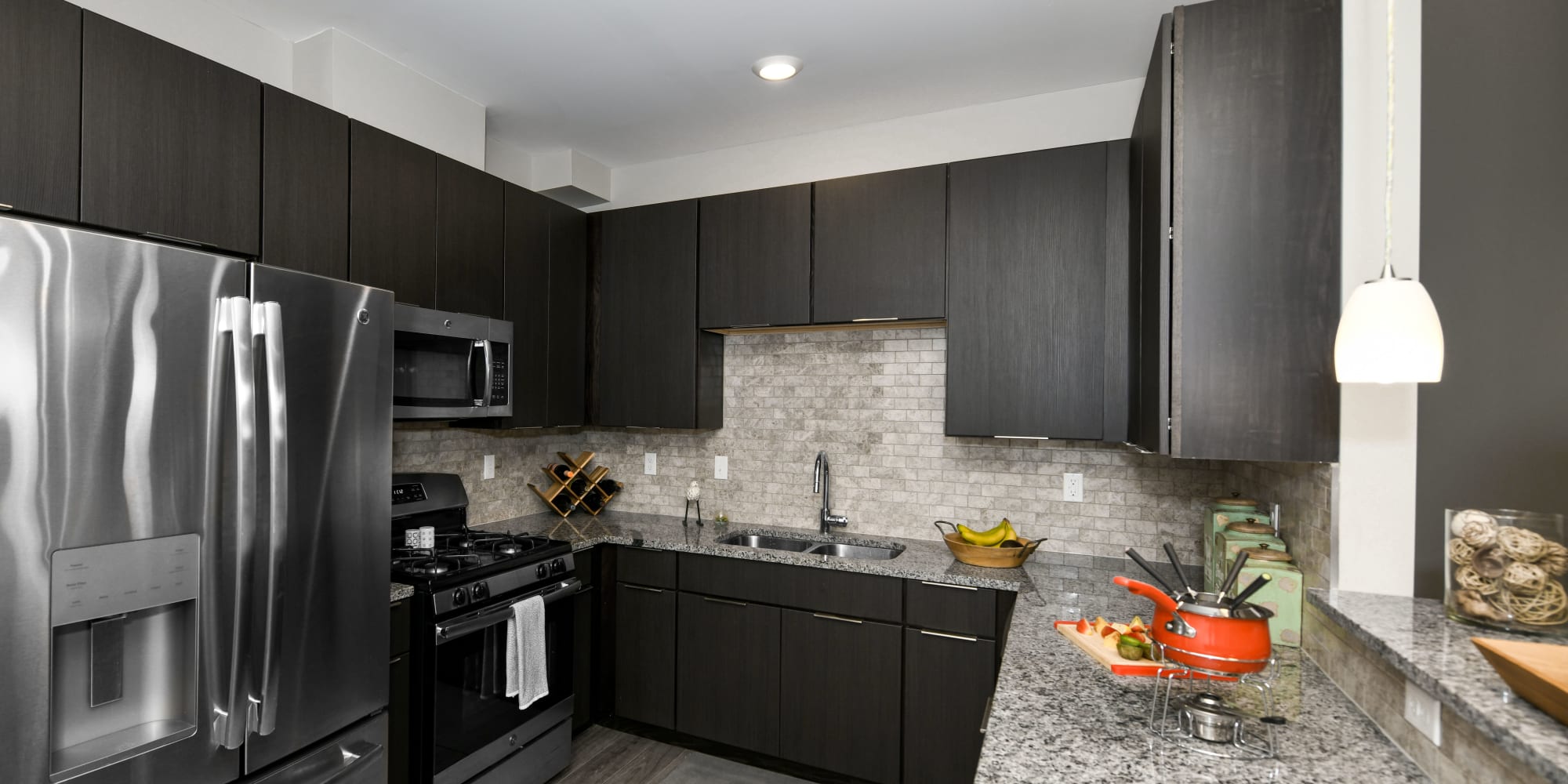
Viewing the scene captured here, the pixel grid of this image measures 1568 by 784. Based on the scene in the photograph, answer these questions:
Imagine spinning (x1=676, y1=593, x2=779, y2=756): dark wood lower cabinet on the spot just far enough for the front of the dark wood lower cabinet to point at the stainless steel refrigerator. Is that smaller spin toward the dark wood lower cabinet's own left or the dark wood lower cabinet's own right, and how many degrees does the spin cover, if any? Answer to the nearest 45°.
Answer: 0° — it already faces it

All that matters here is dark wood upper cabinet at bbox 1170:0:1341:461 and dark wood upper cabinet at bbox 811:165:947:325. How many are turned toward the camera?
1

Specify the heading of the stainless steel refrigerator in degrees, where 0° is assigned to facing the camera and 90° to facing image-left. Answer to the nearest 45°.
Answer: approximately 315°

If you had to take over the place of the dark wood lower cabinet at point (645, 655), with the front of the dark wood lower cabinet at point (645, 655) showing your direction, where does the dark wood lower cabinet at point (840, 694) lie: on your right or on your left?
on your left

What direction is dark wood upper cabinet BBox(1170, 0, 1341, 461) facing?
to the viewer's left

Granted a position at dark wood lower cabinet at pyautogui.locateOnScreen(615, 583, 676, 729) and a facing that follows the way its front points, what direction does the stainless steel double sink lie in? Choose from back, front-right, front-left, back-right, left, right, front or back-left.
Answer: back-left

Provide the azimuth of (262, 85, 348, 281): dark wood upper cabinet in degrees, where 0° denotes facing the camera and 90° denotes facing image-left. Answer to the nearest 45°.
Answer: approximately 315°

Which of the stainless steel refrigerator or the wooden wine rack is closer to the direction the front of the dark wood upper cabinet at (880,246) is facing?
the stainless steel refrigerator

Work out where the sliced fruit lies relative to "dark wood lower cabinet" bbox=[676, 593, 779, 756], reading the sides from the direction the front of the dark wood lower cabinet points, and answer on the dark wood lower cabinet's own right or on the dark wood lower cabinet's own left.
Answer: on the dark wood lower cabinet's own left
